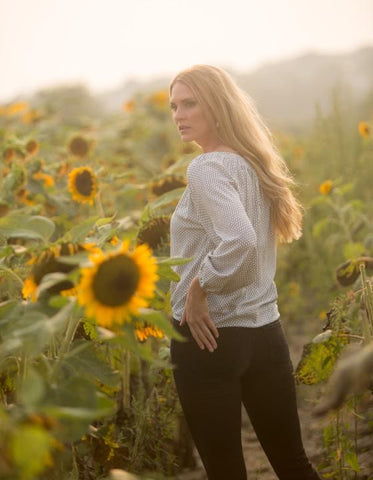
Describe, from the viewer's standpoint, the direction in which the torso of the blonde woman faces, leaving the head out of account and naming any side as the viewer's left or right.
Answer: facing away from the viewer and to the left of the viewer

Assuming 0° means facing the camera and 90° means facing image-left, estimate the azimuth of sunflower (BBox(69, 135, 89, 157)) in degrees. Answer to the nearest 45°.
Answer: approximately 0°

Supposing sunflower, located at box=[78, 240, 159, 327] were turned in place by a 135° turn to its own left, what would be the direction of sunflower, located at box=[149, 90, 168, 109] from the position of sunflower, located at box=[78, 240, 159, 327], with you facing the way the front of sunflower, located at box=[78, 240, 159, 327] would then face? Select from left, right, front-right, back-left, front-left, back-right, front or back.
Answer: front-left

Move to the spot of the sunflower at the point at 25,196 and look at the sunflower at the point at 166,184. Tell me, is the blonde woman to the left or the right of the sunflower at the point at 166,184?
right

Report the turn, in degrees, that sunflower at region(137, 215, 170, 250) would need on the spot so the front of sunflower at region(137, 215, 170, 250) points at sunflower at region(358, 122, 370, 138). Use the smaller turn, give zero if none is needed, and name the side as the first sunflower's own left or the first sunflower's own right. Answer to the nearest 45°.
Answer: approximately 135° to the first sunflower's own left

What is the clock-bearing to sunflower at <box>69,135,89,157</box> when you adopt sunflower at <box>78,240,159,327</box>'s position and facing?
sunflower at <box>69,135,89,157</box> is roughly at 6 o'clock from sunflower at <box>78,240,159,327</box>.
